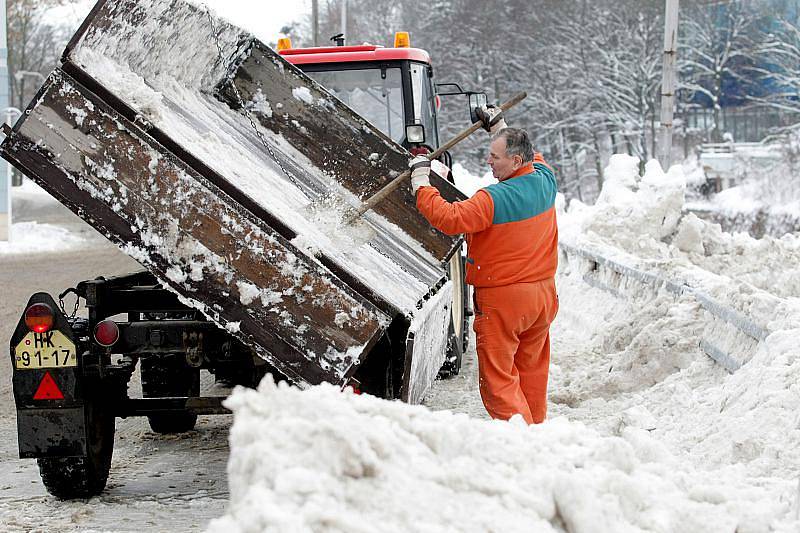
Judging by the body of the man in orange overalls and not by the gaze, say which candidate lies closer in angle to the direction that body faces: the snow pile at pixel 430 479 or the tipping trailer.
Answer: the tipping trailer

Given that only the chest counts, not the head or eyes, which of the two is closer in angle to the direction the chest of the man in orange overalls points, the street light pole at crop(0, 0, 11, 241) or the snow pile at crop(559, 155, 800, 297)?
the street light pole

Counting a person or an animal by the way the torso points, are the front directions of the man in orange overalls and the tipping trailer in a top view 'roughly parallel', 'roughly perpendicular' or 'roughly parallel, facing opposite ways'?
roughly perpendicular

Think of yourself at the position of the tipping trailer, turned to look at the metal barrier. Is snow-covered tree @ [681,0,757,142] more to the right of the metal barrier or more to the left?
left

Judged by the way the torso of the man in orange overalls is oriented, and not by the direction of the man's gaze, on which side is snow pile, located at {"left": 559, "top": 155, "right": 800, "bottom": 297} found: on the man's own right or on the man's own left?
on the man's own right

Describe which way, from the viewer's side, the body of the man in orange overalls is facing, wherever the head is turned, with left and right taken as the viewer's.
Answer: facing away from the viewer and to the left of the viewer

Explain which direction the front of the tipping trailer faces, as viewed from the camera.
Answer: facing away from the viewer and to the right of the viewer

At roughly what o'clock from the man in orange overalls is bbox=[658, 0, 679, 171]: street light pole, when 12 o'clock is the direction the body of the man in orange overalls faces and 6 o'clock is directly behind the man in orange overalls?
The street light pole is roughly at 2 o'clock from the man in orange overalls.

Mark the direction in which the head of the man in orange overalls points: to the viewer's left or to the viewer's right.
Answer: to the viewer's left

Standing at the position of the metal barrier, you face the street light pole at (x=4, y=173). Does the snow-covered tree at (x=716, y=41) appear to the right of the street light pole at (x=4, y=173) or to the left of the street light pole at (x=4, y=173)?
right
